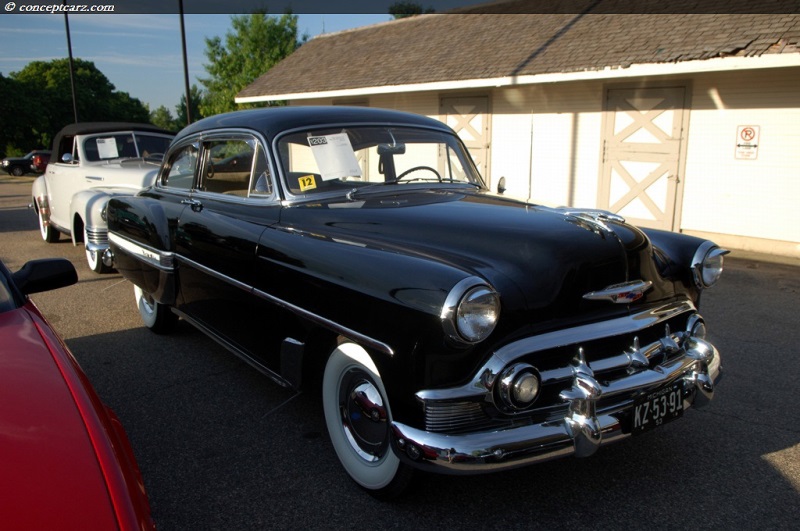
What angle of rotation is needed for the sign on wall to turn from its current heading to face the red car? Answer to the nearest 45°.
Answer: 0° — it already faces it

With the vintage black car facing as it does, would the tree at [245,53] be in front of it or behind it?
behind

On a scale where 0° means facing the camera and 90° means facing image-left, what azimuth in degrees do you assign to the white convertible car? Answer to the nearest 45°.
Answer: approximately 315°

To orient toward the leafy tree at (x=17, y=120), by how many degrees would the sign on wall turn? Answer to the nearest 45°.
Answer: approximately 90° to its right

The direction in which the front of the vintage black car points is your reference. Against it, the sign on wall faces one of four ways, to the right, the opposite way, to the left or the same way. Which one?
to the right

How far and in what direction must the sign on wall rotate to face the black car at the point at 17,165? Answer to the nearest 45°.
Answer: approximately 90° to its right

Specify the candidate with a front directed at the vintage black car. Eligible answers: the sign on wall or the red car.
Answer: the sign on wall

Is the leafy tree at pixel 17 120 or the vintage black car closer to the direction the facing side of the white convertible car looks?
the vintage black car

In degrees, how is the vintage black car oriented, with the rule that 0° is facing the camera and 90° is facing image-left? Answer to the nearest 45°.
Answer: approximately 315°

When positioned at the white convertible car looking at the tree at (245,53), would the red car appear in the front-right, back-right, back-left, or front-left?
back-right

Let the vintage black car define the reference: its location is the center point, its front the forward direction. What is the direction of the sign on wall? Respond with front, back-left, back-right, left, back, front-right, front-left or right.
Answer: left

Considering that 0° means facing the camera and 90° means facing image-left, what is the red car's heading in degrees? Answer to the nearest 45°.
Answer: approximately 0°

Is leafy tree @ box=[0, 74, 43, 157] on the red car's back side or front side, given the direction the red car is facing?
on the back side
